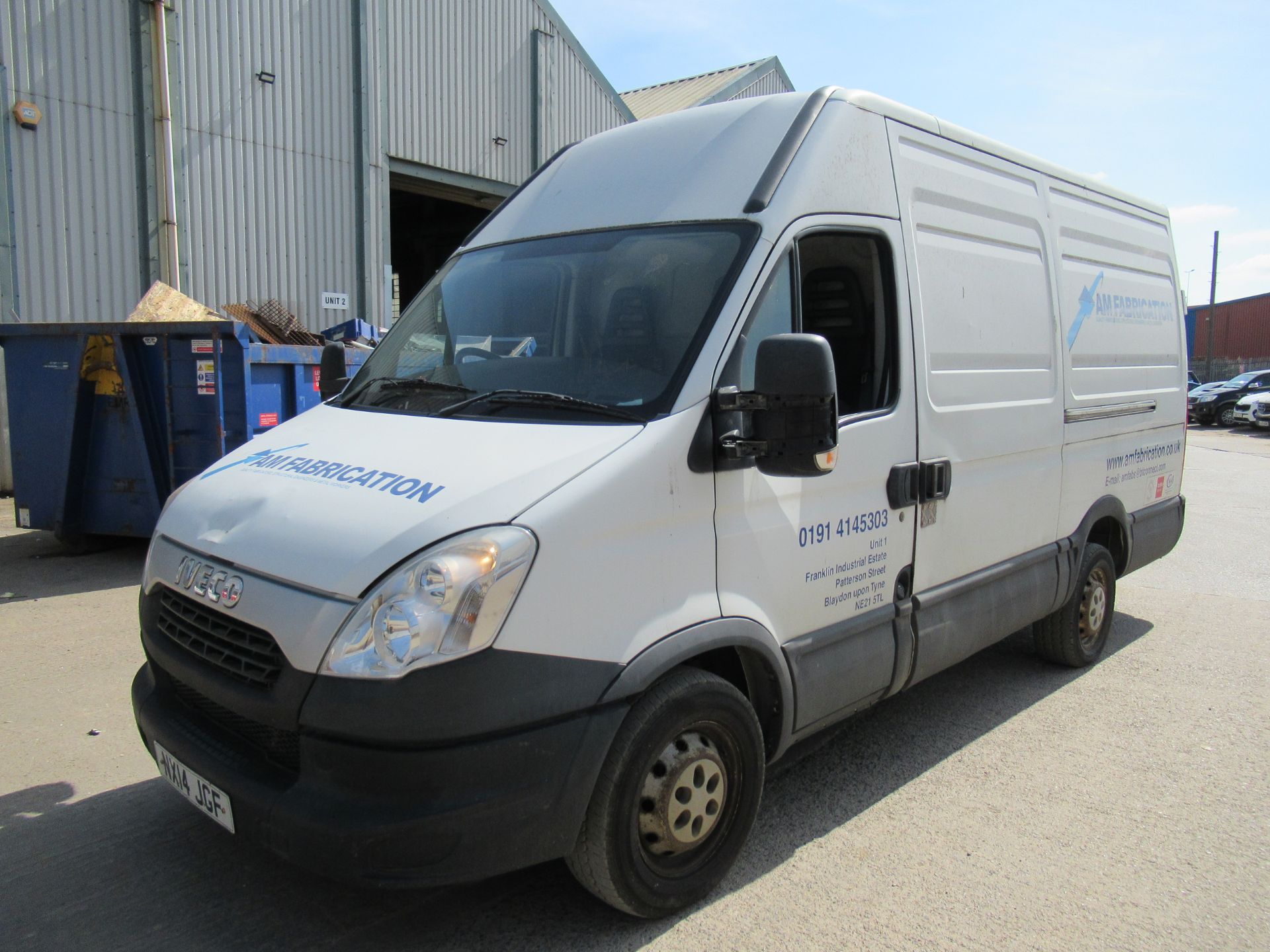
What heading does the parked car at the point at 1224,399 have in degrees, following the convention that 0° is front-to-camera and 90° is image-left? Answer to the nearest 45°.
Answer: approximately 45°

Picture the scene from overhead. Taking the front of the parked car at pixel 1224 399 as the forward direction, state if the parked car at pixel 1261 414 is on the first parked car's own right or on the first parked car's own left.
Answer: on the first parked car's own left

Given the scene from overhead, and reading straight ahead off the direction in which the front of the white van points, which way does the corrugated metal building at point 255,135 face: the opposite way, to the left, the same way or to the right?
to the left

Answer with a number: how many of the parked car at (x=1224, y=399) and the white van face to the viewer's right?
0

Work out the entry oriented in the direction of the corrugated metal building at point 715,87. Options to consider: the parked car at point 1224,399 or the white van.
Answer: the parked car

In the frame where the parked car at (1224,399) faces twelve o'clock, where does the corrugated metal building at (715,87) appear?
The corrugated metal building is roughly at 12 o'clock from the parked car.

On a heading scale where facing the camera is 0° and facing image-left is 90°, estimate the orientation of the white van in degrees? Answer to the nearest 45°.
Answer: approximately 45°

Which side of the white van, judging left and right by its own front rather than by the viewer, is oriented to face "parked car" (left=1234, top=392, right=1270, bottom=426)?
back

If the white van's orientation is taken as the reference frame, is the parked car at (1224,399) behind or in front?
behind

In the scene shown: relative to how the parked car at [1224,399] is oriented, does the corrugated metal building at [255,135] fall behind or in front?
in front

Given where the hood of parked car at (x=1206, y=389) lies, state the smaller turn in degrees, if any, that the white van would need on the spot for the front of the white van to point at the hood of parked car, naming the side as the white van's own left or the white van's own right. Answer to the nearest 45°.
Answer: approximately 180°
